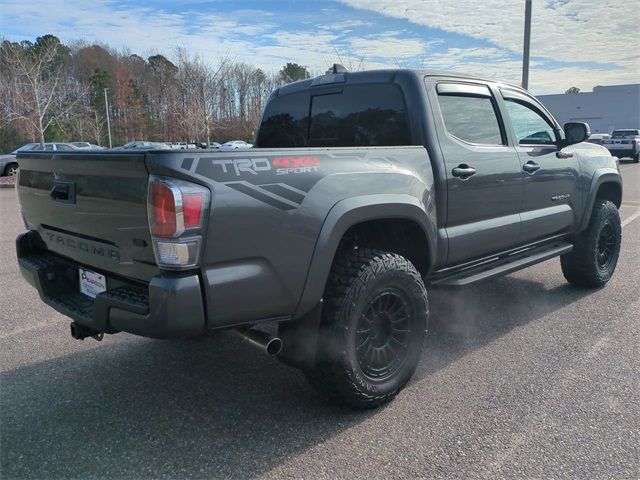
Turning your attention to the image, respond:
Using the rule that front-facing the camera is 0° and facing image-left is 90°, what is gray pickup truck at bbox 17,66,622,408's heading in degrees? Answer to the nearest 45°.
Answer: approximately 225°

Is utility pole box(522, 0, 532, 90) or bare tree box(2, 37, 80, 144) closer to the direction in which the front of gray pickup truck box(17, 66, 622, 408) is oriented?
the utility pole

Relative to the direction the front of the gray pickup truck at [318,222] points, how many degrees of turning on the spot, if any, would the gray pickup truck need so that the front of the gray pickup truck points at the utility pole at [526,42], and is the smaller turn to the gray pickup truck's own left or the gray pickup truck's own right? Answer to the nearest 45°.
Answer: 0° — it already faces it

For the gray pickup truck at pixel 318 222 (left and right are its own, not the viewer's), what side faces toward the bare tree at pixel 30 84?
left
